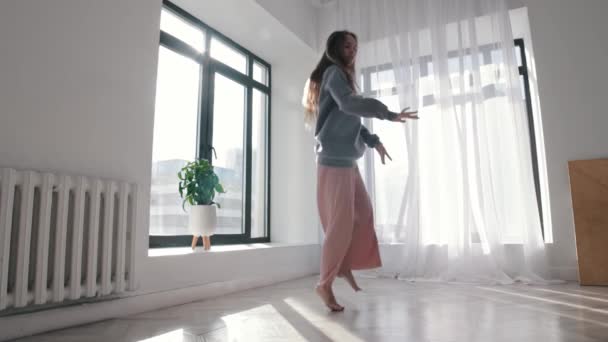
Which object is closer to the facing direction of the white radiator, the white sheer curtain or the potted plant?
the white sheer curtain

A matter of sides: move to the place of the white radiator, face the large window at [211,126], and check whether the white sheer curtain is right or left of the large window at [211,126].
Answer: right

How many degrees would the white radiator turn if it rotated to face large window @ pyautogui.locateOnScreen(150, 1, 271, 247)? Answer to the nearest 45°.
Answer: approximately 90° to its left

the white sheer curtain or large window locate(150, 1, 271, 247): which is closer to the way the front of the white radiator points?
the white sheer curtain

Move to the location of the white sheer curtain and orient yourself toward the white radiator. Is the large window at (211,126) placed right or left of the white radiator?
right

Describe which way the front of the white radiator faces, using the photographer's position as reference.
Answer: facing the viewer and to the right of the viewer

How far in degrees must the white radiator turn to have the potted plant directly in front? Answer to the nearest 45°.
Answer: approximately 90° to its left

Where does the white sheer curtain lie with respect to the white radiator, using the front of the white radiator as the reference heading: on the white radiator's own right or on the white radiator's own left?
on the white radiator's own left
